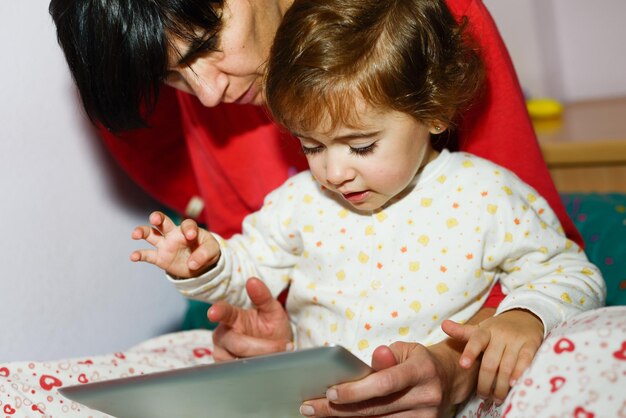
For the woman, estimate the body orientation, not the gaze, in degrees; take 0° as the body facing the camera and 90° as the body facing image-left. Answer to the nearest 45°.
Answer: approximately 0°
